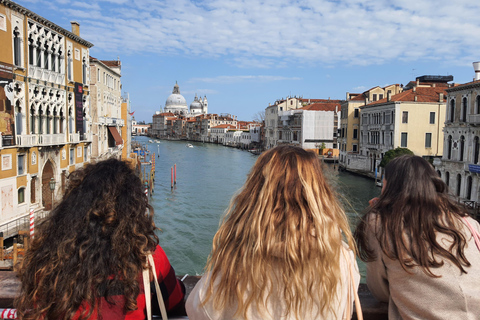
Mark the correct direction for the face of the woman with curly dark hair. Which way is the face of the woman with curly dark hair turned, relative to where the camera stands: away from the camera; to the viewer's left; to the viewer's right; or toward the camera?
away from the camera

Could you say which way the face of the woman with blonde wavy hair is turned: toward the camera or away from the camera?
away from the camera

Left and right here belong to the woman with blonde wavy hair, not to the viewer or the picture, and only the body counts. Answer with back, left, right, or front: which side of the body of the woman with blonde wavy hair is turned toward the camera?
back

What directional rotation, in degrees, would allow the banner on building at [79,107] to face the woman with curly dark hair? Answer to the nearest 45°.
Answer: approximately 45° to its right

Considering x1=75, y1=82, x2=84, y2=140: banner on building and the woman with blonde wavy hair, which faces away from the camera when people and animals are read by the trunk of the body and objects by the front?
the woman with blonde wavy hair

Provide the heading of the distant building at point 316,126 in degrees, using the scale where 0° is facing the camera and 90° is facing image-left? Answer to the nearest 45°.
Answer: approximately 45°

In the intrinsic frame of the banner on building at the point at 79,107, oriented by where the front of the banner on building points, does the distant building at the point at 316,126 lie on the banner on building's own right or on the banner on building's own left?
on the banner on building's own left

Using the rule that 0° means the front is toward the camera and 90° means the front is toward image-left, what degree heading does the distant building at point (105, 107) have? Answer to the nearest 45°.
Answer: approximately 315°

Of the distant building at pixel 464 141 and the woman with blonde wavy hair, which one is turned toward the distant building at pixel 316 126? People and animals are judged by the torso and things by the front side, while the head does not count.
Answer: the woman with blonde wavy hair

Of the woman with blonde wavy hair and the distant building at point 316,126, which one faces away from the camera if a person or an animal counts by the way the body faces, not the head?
the woman with blonde wavy hair

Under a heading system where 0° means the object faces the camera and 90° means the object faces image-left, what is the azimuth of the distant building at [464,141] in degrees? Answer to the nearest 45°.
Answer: approximately 45°
